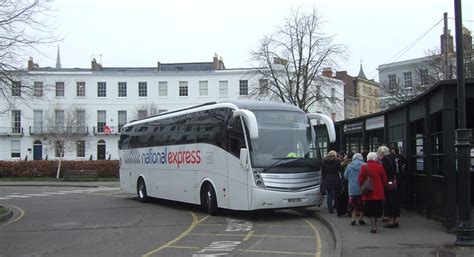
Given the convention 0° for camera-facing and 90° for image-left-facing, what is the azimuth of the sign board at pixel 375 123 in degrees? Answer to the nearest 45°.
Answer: approximately 45°

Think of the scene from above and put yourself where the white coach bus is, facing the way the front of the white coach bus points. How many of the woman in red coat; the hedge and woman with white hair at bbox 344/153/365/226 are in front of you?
2

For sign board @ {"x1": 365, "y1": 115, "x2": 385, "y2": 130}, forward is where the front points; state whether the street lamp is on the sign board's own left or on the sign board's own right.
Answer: on the sign board's own left

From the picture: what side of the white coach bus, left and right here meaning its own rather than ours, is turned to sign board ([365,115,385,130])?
left

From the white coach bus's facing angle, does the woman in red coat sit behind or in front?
in front

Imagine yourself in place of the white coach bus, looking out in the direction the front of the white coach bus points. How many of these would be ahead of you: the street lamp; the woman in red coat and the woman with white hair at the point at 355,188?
3

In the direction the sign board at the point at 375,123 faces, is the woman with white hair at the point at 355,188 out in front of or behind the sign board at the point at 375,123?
in front

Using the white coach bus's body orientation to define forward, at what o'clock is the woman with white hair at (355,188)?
The woman with white hair is roughly at 12 o'clock from the white coach bus.

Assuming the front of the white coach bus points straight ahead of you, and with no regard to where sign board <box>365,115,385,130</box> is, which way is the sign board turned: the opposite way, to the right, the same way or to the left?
to the right

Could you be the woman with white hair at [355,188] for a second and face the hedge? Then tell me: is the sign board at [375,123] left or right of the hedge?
right

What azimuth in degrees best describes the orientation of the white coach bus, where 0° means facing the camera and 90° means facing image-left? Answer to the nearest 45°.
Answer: approximately 315°

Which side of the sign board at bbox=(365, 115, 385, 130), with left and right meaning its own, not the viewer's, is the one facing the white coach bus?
front

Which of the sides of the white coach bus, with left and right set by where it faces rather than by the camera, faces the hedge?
back

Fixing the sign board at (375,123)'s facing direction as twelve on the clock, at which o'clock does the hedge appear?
The hedge is roughly at 3 o'clock from the sign board.

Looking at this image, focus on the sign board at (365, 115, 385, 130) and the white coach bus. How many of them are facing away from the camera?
0

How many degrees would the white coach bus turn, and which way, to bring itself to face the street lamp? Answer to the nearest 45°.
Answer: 0° — it already faces it
